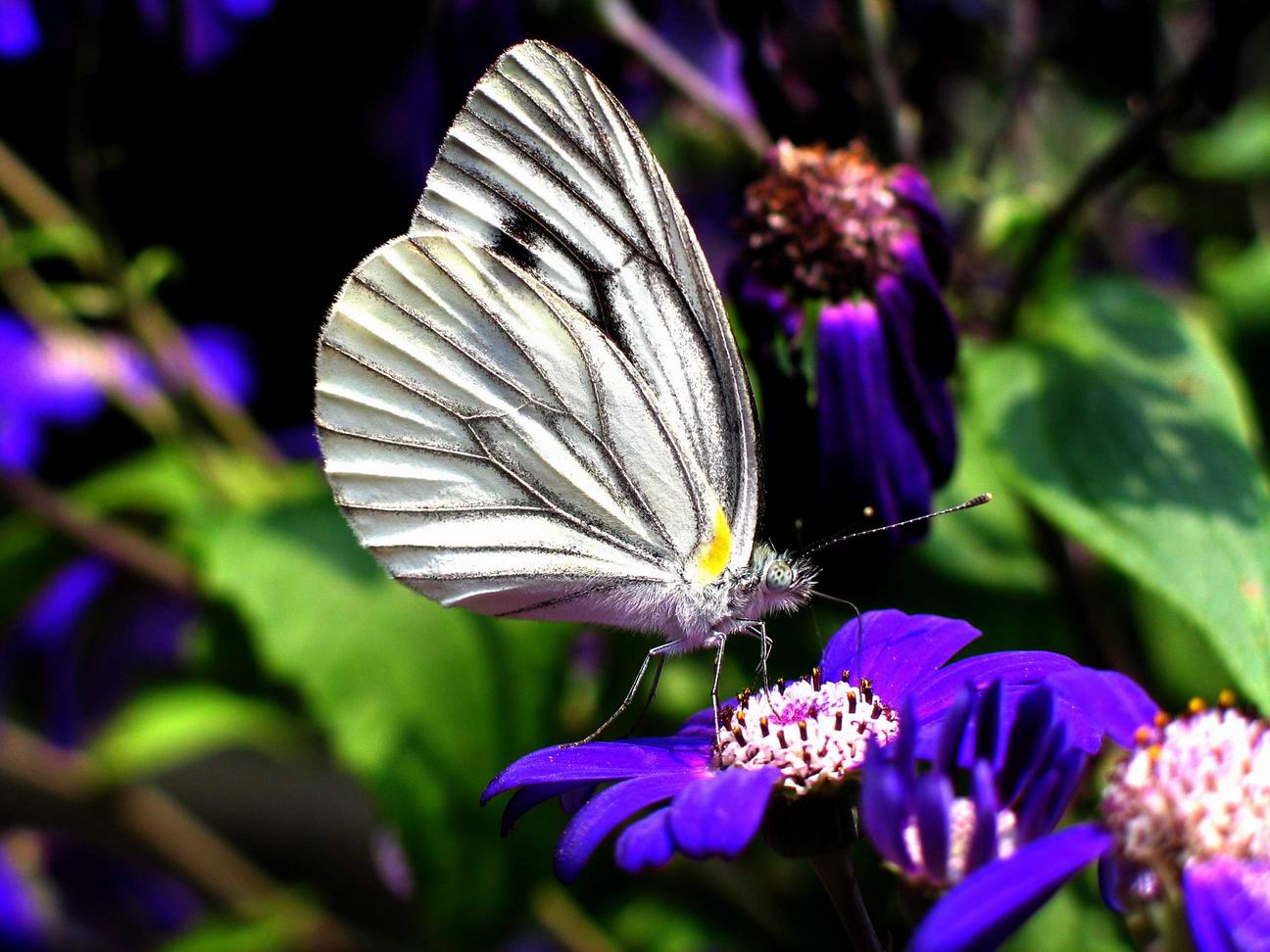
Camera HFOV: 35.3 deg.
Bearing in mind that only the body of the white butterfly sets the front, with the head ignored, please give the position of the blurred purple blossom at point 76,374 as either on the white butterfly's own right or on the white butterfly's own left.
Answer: on the white butterfly's own left

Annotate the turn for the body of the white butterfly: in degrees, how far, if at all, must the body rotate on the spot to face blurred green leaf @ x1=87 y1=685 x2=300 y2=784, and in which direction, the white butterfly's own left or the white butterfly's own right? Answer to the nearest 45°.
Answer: approximately 135° to the white butterfly's own left

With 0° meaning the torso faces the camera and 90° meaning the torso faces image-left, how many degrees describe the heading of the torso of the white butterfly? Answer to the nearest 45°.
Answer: approximately 270°

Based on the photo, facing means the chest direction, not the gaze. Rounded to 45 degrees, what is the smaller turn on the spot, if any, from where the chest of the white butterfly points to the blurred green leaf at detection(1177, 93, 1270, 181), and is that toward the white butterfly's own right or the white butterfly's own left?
approximately 45° to the white butterfly's own left
